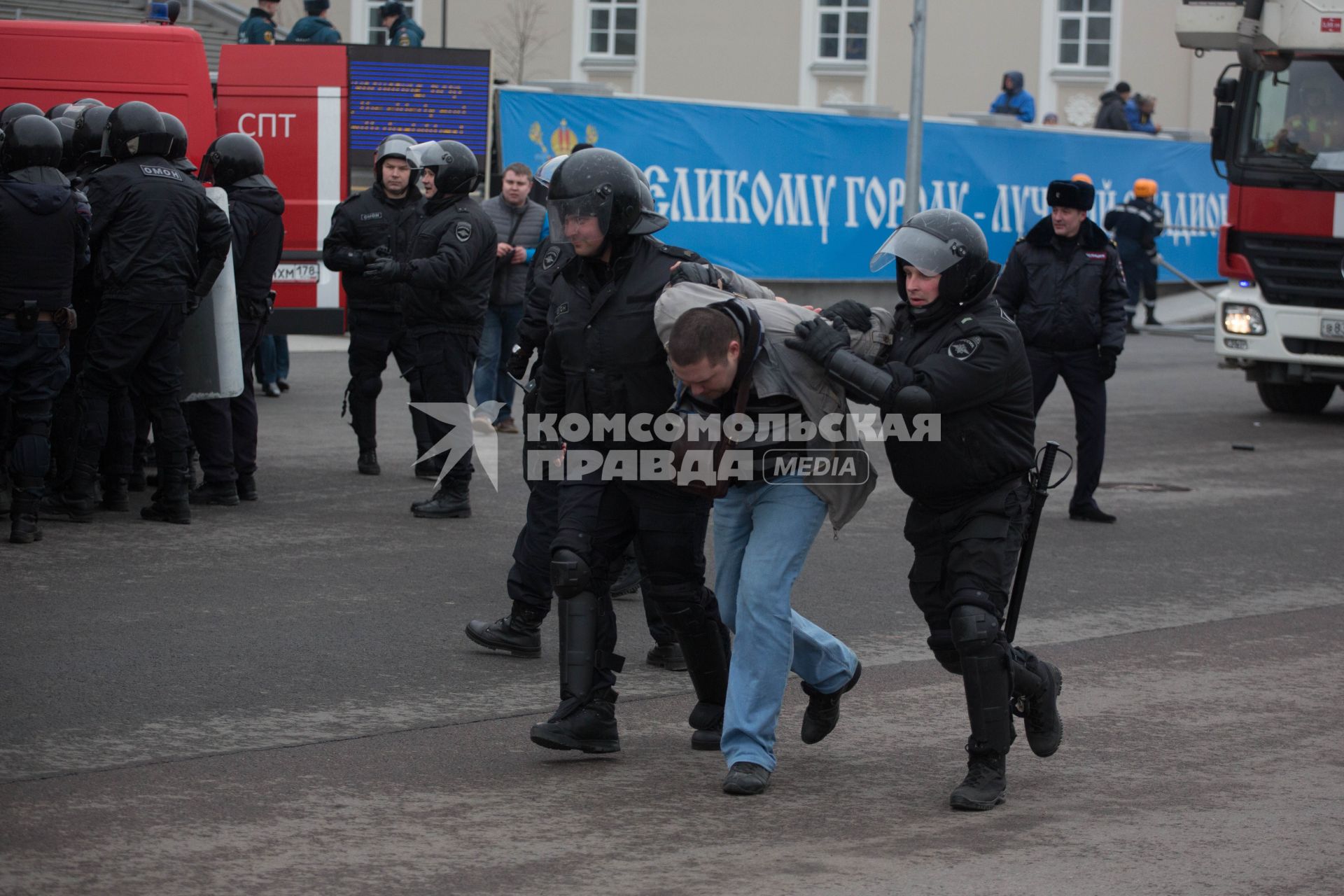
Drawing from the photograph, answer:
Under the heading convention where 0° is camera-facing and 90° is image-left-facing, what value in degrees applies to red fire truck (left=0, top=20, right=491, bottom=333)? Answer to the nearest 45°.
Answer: approximately 135°

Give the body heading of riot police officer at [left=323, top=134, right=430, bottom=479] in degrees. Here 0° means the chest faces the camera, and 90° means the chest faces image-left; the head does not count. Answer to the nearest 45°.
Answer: approximately 0°

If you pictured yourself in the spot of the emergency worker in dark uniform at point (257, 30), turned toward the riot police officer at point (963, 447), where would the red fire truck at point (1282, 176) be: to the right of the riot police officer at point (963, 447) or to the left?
left

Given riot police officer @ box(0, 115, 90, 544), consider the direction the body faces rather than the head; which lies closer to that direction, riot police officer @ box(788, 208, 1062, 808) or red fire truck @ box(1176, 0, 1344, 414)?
the red fire truck

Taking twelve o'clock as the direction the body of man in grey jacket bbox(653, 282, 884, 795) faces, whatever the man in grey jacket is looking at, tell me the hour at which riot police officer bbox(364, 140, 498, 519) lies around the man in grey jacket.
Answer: The riot police officer is roughly at 4 o'clock from the man in grey jacket.

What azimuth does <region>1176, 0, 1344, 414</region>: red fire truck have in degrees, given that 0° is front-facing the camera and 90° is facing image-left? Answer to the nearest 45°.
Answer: approximately 45°

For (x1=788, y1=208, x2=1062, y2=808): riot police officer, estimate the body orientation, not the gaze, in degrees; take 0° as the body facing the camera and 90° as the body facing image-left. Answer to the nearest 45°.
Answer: approximately 45°

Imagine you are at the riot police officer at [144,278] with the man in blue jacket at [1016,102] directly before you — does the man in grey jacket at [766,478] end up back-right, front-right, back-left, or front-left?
back-right

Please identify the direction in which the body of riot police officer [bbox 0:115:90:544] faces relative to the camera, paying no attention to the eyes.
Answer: away from the camera
